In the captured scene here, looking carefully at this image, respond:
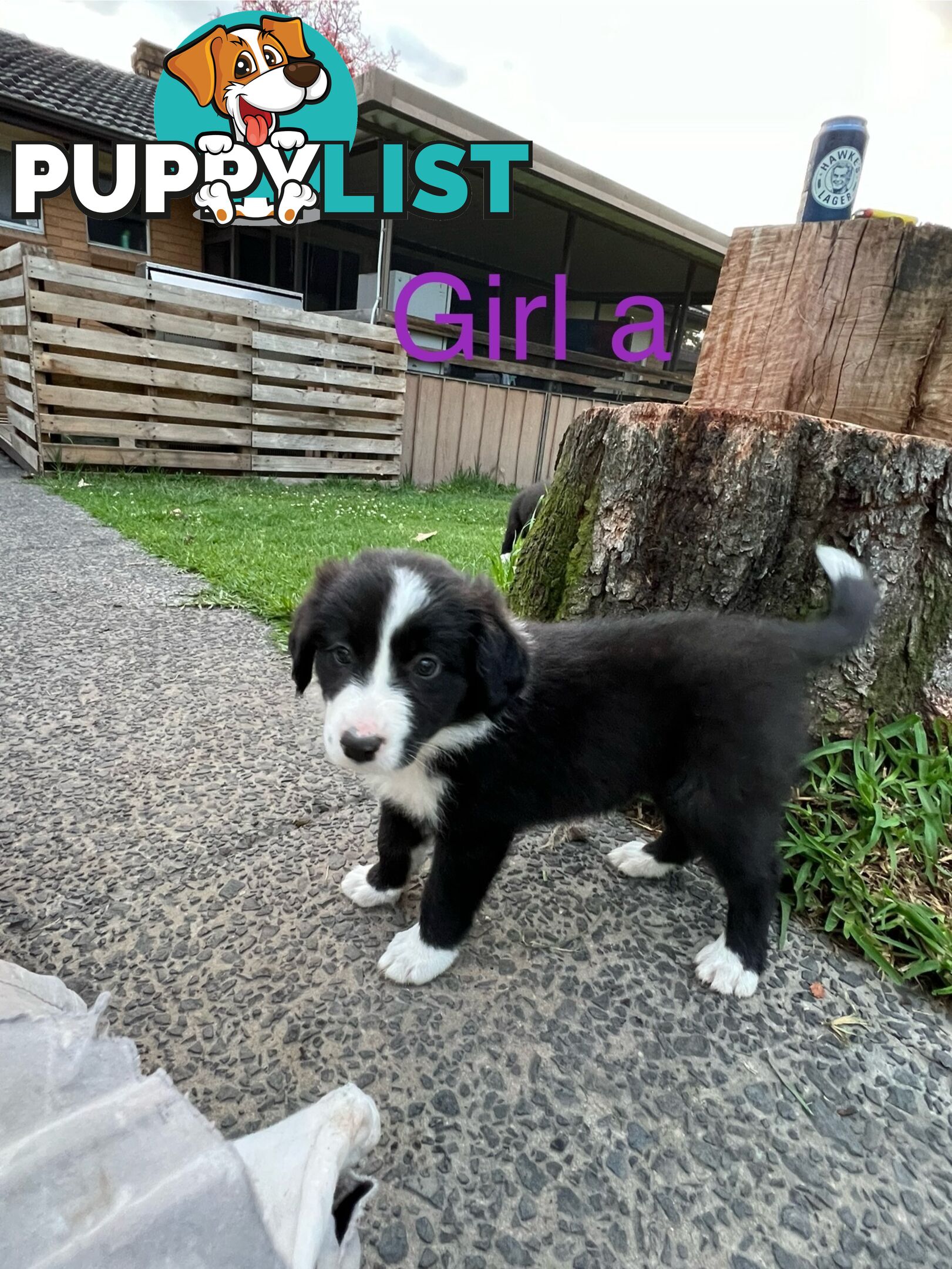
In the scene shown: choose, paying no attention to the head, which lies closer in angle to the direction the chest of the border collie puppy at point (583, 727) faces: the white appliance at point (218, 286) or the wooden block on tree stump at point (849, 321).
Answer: the white appliance

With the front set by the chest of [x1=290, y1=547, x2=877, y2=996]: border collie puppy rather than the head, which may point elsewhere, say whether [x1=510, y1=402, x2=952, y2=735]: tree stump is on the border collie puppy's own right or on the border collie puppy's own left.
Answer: on the border collie puppy's own right

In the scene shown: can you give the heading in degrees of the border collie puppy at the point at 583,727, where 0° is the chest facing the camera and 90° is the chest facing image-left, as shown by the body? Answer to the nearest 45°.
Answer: approximately 90°

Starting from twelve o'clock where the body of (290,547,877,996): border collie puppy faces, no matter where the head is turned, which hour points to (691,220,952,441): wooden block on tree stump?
The wooden block on tree stump is roughly at 4 o'clock from the border collie puppy.

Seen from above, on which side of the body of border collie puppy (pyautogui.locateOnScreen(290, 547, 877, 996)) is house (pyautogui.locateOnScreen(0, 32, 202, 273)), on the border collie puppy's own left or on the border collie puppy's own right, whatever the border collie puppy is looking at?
on the border collie puppy's own right

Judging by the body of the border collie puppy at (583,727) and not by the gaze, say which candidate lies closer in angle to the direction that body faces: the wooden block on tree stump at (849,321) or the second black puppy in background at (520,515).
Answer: the second black puppy in background

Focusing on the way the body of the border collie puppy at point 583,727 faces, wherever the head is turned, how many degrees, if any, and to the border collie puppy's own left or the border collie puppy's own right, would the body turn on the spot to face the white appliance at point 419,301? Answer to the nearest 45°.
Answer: approximately 90° to the border collie puppy's own right
